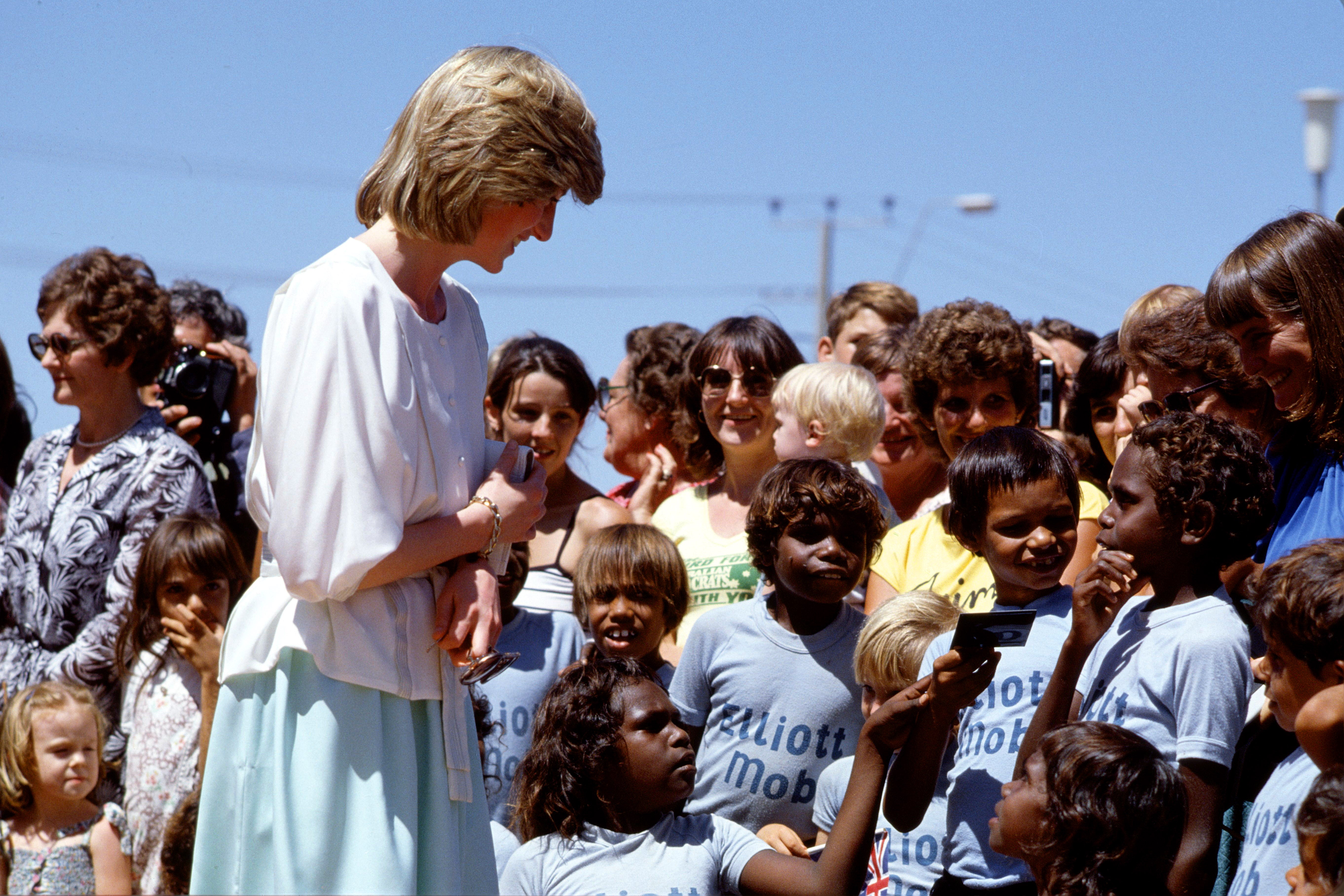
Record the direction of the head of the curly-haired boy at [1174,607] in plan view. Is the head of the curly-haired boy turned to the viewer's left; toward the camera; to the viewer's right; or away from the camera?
to the viewer's left

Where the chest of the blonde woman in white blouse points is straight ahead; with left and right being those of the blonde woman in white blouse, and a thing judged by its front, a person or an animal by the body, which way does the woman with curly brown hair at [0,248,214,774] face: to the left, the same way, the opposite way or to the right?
to the right

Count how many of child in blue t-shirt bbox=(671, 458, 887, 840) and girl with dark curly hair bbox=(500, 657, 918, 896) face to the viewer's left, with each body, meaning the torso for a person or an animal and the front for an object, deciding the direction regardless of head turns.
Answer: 0

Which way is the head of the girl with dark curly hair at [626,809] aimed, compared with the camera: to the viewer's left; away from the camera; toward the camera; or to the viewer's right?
to the viewer's right

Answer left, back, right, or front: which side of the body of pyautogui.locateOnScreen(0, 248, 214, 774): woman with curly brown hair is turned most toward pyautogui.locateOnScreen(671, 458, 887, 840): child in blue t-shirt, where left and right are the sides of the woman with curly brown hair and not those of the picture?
left

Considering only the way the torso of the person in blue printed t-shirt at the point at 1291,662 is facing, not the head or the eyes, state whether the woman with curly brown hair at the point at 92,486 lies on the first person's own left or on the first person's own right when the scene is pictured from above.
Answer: on the first person's own right

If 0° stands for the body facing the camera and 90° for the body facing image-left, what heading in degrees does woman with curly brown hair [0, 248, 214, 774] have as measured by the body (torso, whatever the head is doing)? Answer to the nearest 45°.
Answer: approximately 45°

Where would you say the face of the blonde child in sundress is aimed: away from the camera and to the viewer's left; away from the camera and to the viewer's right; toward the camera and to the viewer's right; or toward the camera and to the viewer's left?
toward the camera and to the viewer's right
